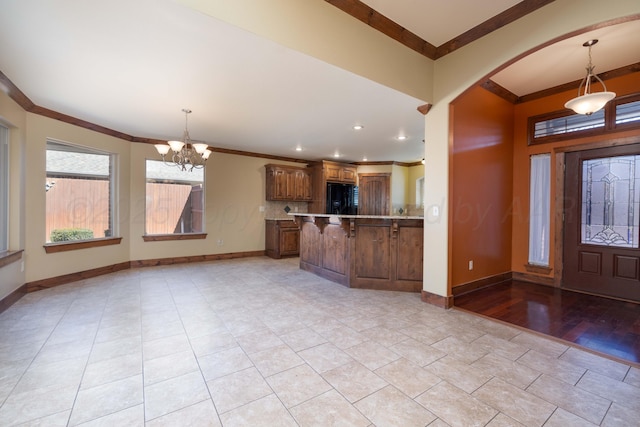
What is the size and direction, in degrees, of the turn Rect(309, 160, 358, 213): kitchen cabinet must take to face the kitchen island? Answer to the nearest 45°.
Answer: approximately 45° to its right

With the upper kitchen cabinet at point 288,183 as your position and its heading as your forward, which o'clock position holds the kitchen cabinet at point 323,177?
The kitchen cabinet is roughly at 10 o'clock from the upper kitchen cabinet.

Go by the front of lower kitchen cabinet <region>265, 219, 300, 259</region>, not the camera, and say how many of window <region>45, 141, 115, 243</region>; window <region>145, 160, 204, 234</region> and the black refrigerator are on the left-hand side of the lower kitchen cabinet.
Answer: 1

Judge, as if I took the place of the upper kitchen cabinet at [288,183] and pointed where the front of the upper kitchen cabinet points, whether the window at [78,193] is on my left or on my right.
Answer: on my right

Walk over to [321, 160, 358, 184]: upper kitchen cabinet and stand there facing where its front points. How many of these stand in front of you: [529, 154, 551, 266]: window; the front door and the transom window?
3

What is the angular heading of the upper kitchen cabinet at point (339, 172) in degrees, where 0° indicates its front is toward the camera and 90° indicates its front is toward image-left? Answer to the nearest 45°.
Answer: approximately 315°
